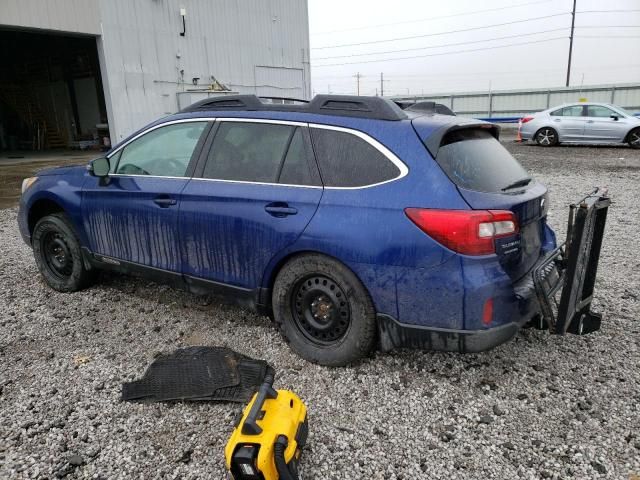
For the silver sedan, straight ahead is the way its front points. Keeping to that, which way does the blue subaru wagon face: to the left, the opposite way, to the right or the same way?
the opposite way

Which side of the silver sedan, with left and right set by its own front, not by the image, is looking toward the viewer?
right

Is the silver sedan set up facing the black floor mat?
no

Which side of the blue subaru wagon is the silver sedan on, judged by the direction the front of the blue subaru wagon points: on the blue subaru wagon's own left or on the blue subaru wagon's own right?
on the blue subaru wagon's own right

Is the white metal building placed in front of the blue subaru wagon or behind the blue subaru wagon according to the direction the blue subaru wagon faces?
in front

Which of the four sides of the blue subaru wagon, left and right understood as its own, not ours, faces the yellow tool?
left

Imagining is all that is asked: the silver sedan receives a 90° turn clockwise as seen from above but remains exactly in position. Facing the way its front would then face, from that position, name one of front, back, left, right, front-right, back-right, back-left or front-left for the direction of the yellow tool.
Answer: front

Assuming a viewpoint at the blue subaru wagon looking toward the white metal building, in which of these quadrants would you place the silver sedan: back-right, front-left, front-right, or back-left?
front-right

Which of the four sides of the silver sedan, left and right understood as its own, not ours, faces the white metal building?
back

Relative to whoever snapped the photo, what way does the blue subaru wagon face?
facing away from the viewer and to the left of the viewer

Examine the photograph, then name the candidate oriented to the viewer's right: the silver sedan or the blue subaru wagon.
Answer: the silver sedan

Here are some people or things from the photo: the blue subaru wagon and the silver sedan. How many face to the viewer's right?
1
